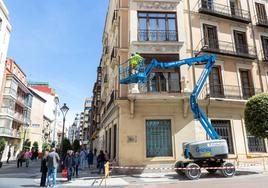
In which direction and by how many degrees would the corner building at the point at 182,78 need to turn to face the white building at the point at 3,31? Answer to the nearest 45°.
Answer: approximately 90° to its right

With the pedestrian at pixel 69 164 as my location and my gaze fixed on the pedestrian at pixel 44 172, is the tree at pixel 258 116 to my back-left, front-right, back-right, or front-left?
back-left

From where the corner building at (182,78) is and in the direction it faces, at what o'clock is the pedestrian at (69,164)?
The pedestrian is roughly at 2 o'clock from the corner building.

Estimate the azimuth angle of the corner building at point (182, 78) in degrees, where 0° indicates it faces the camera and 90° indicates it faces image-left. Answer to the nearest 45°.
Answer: approximately 0°

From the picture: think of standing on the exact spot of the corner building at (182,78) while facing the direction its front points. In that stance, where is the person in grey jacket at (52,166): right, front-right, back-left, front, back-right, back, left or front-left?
front-right
